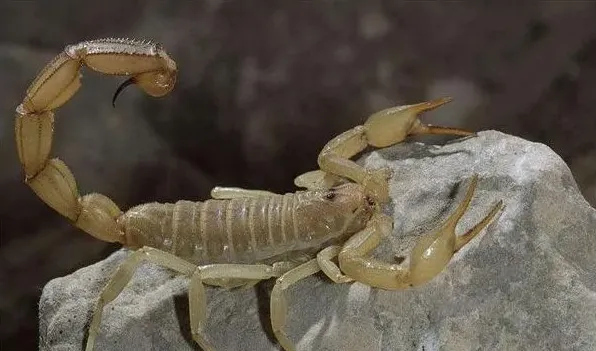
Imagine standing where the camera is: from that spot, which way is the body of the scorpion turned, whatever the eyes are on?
to the viewer's right
